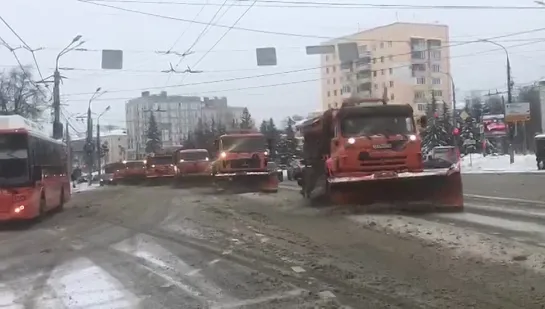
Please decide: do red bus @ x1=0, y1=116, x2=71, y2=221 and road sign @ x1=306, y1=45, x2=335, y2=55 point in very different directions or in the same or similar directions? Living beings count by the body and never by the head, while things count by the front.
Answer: very different directions

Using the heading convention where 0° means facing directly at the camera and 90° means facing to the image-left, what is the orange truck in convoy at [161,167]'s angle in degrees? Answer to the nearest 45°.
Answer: approximately 0°

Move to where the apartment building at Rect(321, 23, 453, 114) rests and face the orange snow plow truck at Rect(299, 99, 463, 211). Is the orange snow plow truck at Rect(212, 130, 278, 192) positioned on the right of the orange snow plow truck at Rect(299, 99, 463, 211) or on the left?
right

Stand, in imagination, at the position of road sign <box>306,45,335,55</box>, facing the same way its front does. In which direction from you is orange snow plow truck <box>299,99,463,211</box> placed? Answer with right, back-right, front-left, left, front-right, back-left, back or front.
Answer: back

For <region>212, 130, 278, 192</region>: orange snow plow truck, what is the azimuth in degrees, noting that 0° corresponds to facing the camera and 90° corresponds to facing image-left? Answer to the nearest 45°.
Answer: approximately 0°

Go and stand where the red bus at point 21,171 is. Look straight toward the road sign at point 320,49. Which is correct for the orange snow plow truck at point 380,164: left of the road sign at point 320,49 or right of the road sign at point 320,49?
right

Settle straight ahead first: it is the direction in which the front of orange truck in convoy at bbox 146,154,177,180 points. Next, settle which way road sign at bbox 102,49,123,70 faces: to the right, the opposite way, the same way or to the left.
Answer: the opposite way

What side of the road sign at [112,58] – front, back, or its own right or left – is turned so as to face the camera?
back

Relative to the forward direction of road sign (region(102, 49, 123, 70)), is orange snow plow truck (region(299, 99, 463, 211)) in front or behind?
behind

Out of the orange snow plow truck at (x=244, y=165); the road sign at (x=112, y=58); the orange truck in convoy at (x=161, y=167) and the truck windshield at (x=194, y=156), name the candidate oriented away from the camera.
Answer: the road sign

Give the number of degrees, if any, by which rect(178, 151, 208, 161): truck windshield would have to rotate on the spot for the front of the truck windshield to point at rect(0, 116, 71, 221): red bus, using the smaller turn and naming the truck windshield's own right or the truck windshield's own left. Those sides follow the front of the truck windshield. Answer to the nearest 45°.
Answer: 0° — it already faces it

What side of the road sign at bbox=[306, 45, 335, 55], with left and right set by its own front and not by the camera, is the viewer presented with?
back

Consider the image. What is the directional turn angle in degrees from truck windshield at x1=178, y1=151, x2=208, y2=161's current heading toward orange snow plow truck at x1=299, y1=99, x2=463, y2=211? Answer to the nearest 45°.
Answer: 0° — it already faces it
